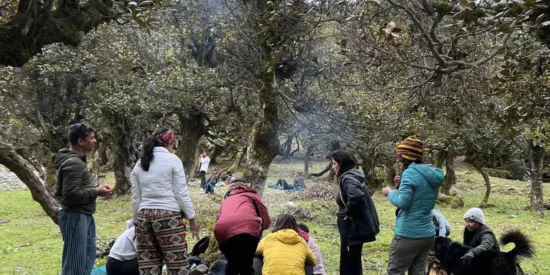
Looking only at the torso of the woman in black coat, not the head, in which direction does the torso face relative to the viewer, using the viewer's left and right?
facing to the left of the viewer

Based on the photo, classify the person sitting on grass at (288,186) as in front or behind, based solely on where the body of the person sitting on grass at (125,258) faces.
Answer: in front

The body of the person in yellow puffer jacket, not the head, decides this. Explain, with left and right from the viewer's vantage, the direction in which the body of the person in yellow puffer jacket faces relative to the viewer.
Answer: facing away from the viewer

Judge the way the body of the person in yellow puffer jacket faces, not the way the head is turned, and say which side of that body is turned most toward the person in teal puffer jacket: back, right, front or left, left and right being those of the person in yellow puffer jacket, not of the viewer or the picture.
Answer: right

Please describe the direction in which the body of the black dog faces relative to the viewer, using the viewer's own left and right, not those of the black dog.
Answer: facing to the left of the viewer

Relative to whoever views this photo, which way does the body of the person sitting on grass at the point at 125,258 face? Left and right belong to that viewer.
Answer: facing away from the viewer and to the right of the viewer

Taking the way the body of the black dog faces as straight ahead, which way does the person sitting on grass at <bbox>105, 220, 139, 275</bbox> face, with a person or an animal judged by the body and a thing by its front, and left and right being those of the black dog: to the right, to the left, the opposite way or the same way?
to the right

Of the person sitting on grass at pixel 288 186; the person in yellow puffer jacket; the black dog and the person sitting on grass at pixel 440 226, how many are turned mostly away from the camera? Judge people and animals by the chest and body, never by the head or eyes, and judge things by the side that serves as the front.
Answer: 1

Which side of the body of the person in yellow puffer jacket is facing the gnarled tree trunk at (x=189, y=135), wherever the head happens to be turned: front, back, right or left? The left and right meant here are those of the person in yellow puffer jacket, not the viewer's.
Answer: front

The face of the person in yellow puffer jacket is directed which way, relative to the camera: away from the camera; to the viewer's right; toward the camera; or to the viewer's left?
away from the camera
